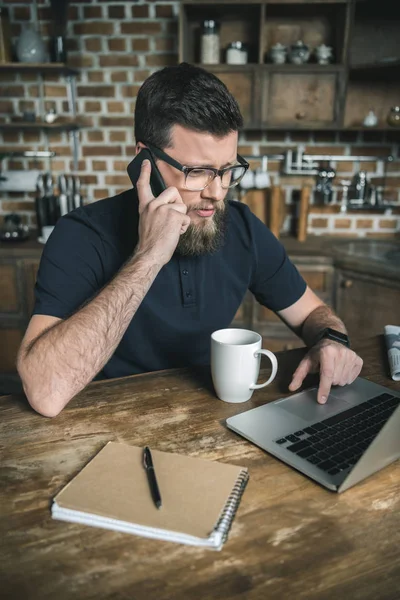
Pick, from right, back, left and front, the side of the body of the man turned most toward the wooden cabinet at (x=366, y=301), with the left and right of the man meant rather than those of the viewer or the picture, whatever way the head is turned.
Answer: left

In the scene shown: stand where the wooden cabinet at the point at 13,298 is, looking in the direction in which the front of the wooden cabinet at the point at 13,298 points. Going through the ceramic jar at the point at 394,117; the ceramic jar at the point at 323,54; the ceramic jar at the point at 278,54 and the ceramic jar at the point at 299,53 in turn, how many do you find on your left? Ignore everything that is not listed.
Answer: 4

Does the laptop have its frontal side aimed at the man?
yes

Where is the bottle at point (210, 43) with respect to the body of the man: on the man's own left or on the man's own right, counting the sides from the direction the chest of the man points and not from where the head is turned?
on the man's own left

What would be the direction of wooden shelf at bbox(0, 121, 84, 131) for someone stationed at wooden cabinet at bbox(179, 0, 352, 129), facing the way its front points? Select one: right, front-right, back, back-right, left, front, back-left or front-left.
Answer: right

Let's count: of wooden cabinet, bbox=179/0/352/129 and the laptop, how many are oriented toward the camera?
1

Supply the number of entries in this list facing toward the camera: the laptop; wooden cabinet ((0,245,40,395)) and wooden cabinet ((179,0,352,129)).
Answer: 2

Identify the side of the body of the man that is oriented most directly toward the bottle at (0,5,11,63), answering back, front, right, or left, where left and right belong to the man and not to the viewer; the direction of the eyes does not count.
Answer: back

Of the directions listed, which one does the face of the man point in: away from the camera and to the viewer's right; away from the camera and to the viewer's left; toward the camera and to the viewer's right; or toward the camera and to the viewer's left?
toward the camera and to the viewer's right

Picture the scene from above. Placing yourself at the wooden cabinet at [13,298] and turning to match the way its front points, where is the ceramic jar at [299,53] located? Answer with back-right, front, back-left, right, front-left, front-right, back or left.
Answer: left

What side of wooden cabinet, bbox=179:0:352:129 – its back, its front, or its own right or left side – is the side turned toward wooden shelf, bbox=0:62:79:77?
right

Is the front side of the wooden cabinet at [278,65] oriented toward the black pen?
yes

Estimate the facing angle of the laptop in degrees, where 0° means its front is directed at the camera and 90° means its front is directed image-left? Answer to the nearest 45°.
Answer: approximately 135°
